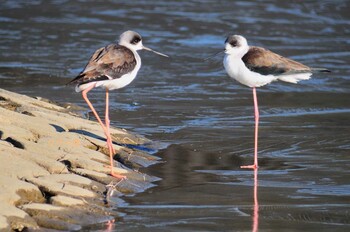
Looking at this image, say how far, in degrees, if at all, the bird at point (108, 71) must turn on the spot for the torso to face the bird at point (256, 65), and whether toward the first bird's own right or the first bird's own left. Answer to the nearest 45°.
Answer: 0° — it already faces it

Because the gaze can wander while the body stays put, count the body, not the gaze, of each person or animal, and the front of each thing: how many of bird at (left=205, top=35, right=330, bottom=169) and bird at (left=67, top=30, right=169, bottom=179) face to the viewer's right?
1

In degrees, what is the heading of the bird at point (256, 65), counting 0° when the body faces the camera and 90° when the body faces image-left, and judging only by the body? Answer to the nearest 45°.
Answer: approximately 90°

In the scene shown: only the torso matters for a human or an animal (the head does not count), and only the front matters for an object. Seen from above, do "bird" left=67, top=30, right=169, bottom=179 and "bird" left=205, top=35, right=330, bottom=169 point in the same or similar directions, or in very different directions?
very different directions

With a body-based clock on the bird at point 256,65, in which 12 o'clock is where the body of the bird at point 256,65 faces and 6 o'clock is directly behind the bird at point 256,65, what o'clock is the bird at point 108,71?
the bird at point 108,71 is roughly at 11 o'clock from the bird at point 256,65.

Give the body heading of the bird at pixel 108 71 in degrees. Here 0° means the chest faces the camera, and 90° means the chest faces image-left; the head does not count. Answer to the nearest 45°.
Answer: approximately 270°
